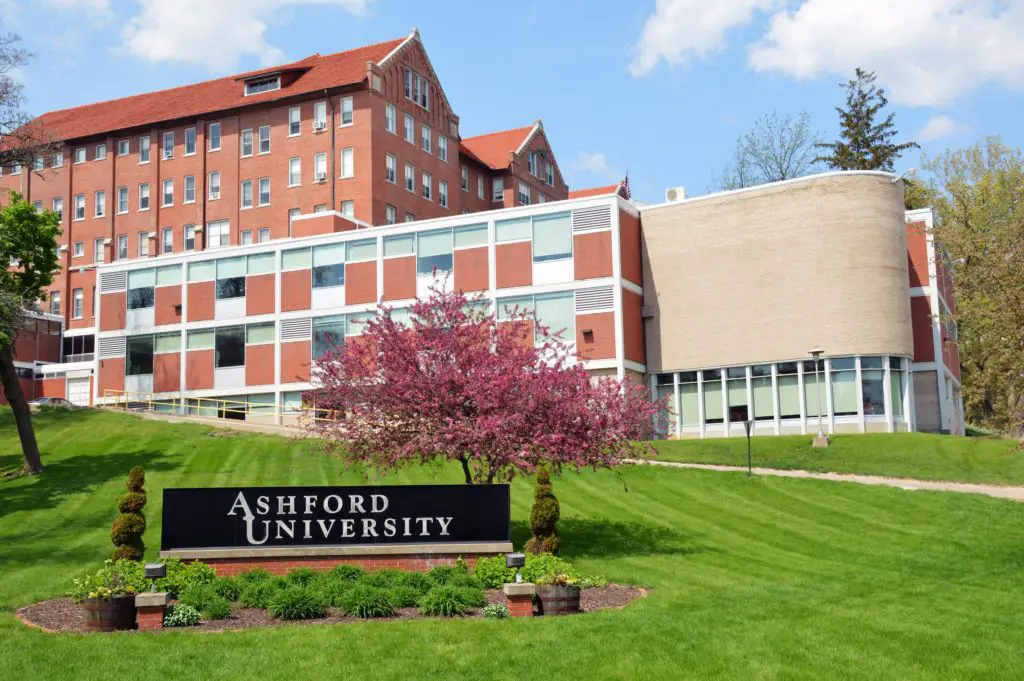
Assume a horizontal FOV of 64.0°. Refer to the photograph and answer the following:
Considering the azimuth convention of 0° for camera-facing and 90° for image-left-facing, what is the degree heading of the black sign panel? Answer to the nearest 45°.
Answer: approximately 0°

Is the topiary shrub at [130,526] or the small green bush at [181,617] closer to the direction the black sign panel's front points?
the small green bush

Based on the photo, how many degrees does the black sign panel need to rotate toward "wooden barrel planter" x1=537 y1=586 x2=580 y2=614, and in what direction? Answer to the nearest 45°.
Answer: approximately 45° to its left

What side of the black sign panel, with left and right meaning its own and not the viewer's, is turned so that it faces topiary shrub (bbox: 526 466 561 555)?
left

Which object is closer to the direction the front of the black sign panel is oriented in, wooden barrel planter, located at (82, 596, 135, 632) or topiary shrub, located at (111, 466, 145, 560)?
the wooden barrel planter

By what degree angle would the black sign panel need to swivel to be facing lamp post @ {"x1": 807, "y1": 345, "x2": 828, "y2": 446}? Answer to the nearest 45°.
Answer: approximately 135° to its left

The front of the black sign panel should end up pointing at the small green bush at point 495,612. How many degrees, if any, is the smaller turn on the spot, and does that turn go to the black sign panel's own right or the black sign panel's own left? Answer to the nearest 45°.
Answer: approximately 45° to the black sign panel's own left

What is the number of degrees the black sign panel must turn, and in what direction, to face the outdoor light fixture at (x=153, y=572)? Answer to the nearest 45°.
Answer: approximately 45° to its right

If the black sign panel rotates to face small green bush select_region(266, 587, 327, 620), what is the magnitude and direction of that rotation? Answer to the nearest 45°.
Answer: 0° — it already faces it

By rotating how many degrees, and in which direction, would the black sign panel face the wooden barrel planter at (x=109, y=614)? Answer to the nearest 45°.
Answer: approximately 45° to its right

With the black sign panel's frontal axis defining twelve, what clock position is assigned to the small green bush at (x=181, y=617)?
The small green bush is roughly at 1 o'clock from the black sign panel.

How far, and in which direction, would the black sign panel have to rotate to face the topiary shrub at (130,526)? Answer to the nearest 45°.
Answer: approximately 90° to its right
